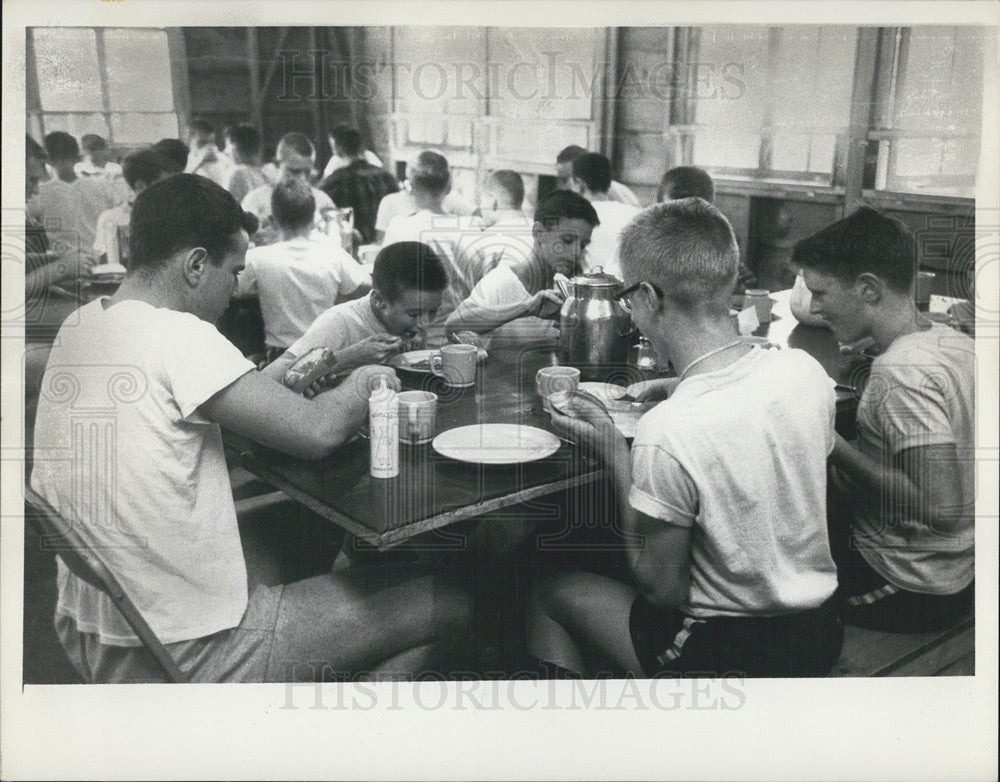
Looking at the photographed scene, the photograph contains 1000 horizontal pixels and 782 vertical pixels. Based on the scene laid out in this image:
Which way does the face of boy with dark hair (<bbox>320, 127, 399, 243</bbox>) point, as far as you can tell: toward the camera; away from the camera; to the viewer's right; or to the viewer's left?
away from the camera

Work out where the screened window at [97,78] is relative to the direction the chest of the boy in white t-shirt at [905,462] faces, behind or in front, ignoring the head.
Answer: in front

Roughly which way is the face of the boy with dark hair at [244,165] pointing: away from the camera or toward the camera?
away from the camera

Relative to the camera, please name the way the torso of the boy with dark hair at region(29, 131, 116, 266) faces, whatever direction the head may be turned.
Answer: away from the camera

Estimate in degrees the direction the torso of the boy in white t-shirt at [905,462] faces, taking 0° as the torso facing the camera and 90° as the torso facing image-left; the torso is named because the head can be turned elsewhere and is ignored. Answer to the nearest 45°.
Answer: approximately 90°

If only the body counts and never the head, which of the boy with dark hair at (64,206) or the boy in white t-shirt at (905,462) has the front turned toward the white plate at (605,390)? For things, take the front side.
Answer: the boy in white t-shirt

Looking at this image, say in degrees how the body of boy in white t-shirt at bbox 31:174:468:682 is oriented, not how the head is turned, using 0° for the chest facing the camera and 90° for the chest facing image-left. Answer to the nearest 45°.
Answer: approximately 225°

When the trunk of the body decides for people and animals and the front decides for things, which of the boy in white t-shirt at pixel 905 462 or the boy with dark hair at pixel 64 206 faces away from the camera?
the boy with dark hair

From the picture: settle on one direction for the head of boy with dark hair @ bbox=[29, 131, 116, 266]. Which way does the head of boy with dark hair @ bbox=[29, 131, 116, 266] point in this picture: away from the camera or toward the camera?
away from the camera

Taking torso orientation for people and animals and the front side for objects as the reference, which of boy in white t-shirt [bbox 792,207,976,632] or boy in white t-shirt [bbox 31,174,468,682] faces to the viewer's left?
boy in white t-shirt [bbox 792,207,976,632]

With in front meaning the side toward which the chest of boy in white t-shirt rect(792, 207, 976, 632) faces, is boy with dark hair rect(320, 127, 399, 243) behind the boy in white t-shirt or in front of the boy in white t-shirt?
in front
